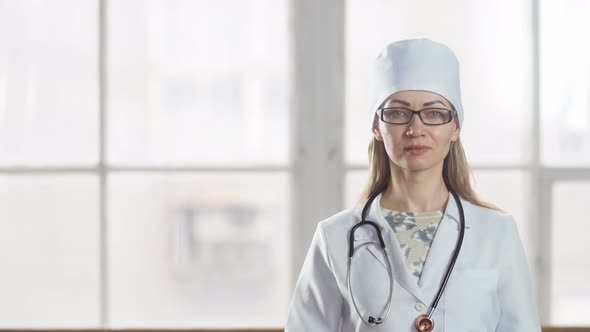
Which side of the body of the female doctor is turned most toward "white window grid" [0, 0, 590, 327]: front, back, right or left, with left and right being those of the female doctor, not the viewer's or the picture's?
back

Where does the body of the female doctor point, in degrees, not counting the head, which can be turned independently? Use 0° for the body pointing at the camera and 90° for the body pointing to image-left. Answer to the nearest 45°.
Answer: approximately 0°
